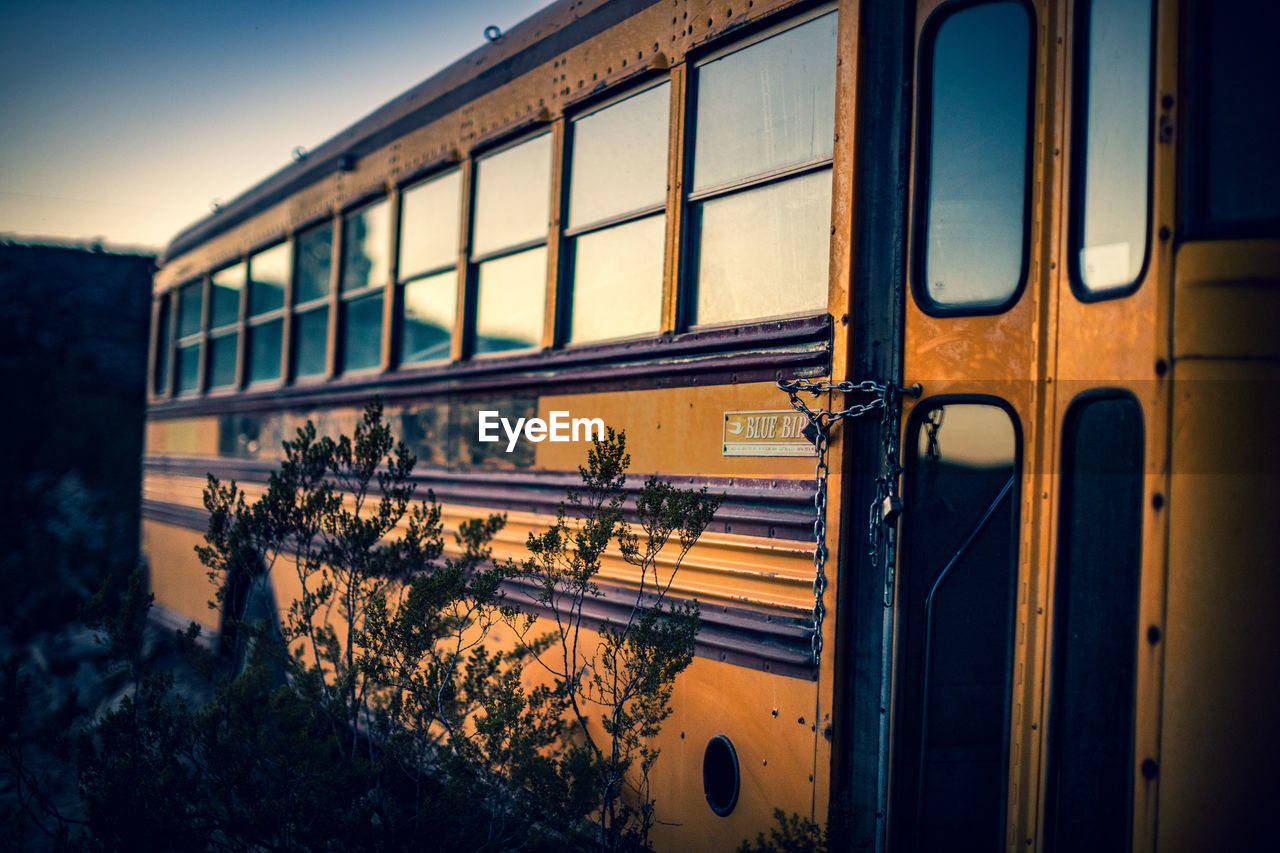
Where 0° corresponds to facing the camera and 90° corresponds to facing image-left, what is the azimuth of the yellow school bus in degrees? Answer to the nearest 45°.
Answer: approximately 315°
